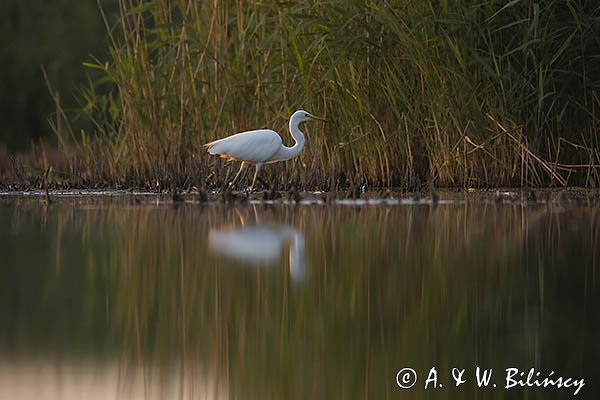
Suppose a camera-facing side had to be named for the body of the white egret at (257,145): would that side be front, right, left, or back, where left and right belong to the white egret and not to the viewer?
right
